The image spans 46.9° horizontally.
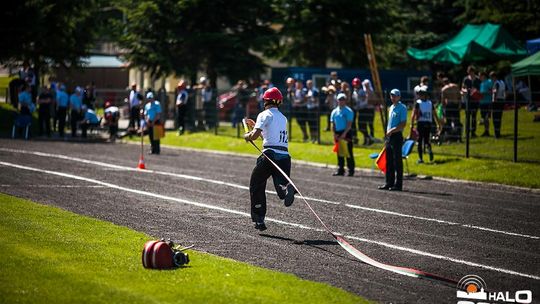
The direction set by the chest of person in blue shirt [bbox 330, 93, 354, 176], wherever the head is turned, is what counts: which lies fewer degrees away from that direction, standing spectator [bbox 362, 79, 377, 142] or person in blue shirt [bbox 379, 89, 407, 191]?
the person in blue shirt

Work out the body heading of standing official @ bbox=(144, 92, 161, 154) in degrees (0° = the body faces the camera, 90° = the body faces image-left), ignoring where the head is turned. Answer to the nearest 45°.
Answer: approximately 45°

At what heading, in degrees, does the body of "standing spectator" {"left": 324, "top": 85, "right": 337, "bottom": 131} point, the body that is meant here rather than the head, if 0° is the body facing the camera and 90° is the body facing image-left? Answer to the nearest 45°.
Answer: approximately 0°

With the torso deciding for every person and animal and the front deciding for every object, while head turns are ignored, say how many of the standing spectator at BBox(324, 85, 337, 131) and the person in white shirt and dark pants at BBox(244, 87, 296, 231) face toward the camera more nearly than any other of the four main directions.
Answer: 1

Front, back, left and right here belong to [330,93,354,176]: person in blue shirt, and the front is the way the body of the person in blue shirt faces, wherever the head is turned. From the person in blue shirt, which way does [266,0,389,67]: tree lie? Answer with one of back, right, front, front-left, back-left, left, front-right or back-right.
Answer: back-right

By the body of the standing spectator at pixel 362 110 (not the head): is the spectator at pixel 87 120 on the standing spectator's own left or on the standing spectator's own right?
on the standing spectator's own right

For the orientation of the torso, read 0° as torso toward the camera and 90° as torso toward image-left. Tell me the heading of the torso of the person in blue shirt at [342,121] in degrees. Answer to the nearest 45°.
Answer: approximately 45°
